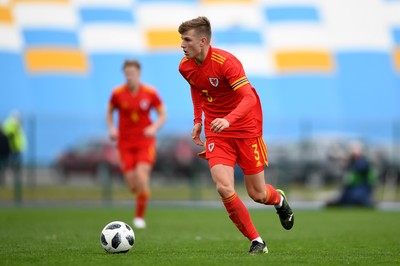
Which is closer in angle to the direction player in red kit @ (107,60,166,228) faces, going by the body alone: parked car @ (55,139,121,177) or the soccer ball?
the soccer ball

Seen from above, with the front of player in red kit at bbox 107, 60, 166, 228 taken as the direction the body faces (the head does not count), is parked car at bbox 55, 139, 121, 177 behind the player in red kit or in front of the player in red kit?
behind

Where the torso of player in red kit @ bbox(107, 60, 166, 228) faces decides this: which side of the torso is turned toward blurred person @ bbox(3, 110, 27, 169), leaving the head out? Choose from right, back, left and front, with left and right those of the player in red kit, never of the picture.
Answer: back

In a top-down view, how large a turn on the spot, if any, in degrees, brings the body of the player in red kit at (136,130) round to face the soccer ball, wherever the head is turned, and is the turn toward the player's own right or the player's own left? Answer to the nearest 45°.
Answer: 0° — they already face it

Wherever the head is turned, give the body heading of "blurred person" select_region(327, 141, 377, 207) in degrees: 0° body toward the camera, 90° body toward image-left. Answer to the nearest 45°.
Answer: approximately 45°
